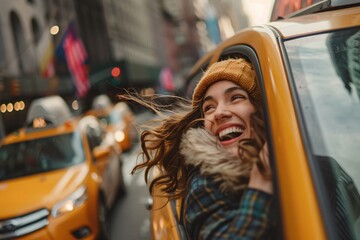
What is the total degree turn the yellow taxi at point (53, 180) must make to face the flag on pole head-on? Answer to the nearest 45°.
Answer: approximately 135° to its right

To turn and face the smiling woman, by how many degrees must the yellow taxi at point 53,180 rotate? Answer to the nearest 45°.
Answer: approximately 45° to its left

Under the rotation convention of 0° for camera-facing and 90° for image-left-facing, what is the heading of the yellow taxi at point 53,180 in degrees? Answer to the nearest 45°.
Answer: approximately 45°

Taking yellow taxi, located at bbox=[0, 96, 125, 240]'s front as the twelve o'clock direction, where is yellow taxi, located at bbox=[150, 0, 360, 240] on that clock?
yellow taxi, located at bbox=[150, 0, 360, 240] is roughly at 10 o'clock from yellow taxi, located at bbox=[0, 96, 125, 240].
